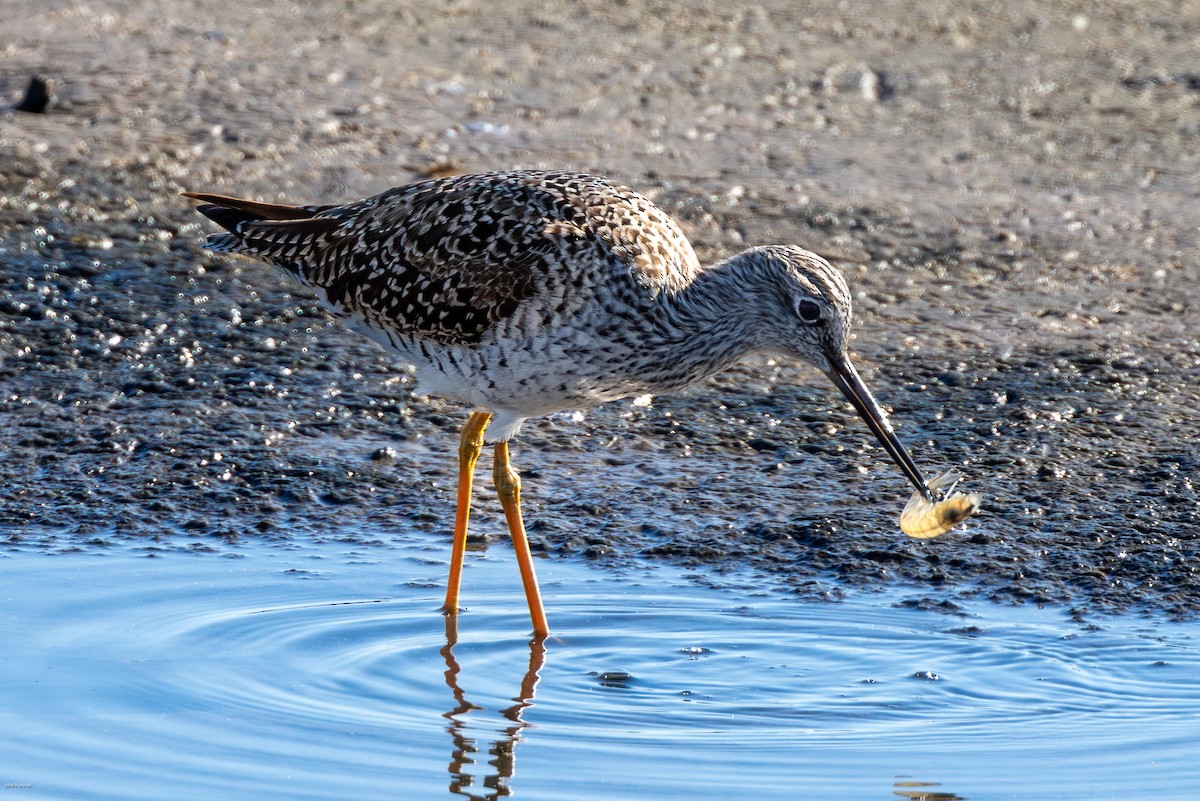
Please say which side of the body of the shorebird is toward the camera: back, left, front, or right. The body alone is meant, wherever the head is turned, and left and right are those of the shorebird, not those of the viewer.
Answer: right
